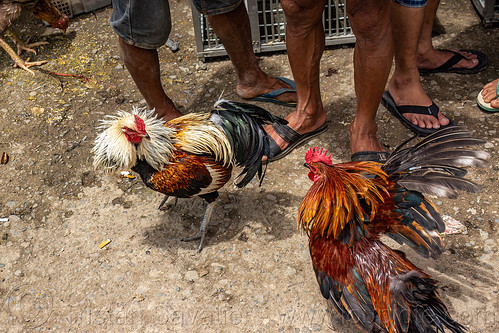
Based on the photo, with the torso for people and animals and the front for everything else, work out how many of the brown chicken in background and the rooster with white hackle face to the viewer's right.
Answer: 1

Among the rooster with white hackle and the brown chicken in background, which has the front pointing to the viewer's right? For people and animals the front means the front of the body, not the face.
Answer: the brown chicken in background

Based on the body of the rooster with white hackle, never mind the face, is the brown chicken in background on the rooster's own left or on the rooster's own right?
on the rooster's own right

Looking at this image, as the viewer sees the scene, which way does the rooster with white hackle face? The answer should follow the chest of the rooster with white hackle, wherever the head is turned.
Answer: to the viewer's left

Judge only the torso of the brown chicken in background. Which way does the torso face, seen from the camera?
to the viewer's right

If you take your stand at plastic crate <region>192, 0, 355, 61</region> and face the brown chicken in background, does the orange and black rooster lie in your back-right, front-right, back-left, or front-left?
back-left

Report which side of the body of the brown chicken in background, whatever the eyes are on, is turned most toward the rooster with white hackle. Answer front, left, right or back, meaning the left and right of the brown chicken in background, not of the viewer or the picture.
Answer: right

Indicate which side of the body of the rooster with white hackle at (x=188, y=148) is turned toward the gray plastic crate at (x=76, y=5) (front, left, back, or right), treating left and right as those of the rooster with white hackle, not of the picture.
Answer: right

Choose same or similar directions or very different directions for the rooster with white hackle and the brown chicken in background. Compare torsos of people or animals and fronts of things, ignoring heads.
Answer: very different directions

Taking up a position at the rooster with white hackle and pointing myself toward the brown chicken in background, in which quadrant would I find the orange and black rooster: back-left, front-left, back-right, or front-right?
back-right

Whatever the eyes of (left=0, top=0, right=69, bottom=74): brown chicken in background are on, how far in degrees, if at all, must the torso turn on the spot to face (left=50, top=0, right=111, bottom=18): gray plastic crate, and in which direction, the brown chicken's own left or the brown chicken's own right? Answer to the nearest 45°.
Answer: approximately 45° to the brown chicken's own left

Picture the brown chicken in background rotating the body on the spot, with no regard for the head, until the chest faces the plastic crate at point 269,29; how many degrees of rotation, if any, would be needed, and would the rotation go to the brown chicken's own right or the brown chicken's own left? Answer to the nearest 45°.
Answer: approximately 45° to the brown chicken's own right
